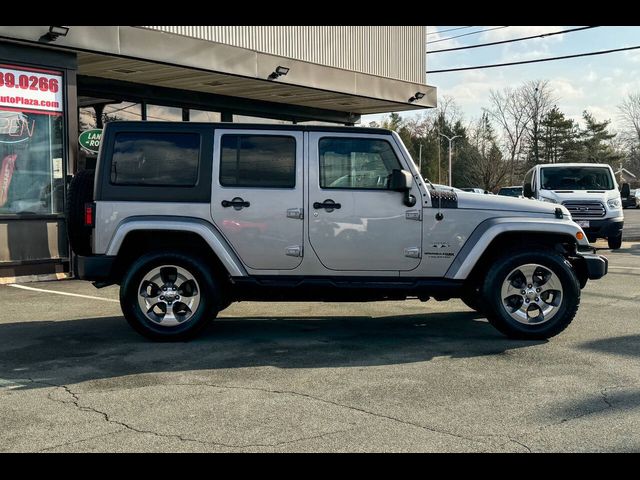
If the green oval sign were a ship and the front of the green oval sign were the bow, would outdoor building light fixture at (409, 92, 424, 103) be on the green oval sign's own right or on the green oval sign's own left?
on the green oval sign's own left

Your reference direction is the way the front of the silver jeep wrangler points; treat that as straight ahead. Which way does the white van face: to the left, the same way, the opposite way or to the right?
to the right

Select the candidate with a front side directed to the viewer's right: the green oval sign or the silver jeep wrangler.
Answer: the silver jeep wrangler

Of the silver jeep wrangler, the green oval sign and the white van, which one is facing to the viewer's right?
the silver jeep wrangler

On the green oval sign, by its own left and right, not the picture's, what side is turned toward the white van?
left

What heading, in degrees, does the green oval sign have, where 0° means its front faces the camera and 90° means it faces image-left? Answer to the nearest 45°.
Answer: approximately 0°

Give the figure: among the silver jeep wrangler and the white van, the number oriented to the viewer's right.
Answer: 1

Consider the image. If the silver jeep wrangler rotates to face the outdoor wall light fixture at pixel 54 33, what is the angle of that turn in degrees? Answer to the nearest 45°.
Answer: approximately 135° to its left

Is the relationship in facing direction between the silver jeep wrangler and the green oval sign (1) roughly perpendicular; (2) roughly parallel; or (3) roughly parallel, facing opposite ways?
roughly perpendicular

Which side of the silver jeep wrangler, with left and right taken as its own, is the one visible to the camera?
right

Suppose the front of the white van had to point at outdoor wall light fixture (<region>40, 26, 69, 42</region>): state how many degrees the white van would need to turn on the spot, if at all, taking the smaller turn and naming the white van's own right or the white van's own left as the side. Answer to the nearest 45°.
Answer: approximately 45° to the white van's own right
